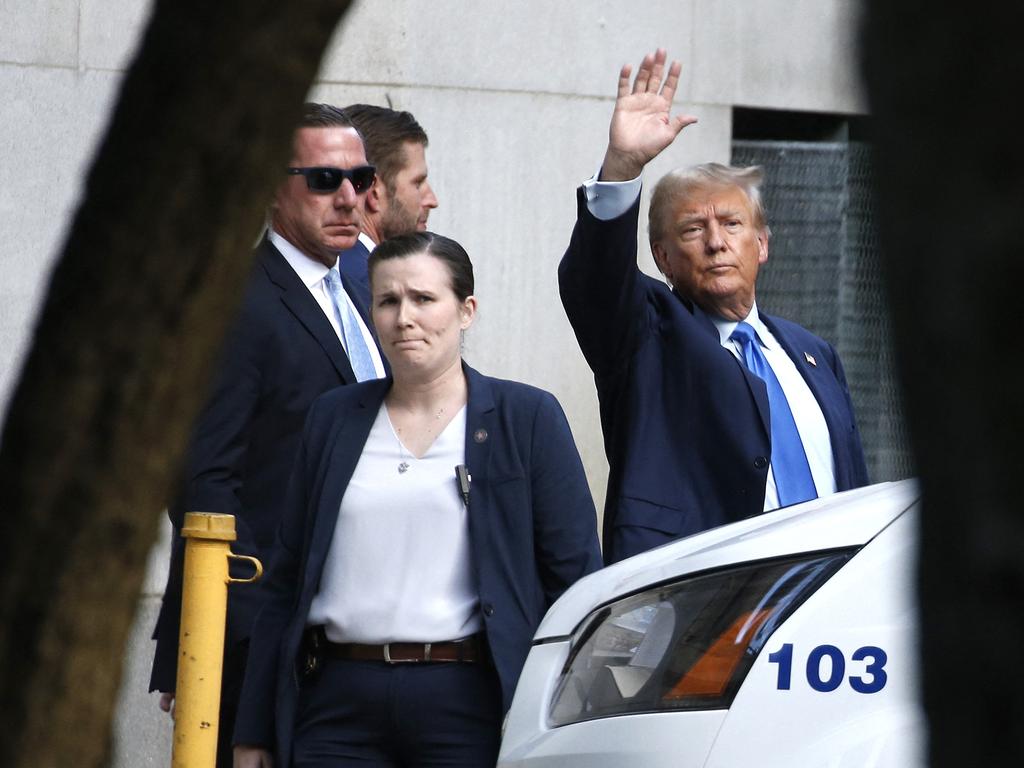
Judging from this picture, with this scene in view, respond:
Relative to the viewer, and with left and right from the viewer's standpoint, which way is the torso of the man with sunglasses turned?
facing the viewer and to the right of the viewer

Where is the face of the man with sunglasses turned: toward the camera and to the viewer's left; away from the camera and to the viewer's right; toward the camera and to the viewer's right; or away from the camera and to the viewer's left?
toward the camera and to the viewer's right

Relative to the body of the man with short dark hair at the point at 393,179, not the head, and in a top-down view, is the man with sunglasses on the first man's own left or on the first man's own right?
on the first man's own right

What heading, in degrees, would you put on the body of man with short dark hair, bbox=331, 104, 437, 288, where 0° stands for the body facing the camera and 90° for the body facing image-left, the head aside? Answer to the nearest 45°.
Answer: approximately 270°

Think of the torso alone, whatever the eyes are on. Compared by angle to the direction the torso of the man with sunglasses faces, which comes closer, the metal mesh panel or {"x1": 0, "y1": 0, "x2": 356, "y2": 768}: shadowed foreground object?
the shadowed foreground object

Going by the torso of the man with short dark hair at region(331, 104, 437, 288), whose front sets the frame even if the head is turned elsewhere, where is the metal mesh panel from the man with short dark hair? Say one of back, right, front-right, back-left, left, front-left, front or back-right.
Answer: front-left

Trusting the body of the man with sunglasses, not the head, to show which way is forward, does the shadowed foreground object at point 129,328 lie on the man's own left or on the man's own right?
on the man's own right

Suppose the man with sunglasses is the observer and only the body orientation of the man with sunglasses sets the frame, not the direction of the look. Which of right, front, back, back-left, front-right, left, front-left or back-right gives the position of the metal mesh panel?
left

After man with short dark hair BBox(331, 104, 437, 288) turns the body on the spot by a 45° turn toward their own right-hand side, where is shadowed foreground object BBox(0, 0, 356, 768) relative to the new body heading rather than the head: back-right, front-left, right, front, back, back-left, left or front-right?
front-right

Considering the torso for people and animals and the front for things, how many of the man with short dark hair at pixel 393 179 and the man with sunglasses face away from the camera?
0

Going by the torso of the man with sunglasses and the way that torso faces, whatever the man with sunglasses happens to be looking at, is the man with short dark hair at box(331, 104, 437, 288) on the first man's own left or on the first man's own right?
on the first man's own left
